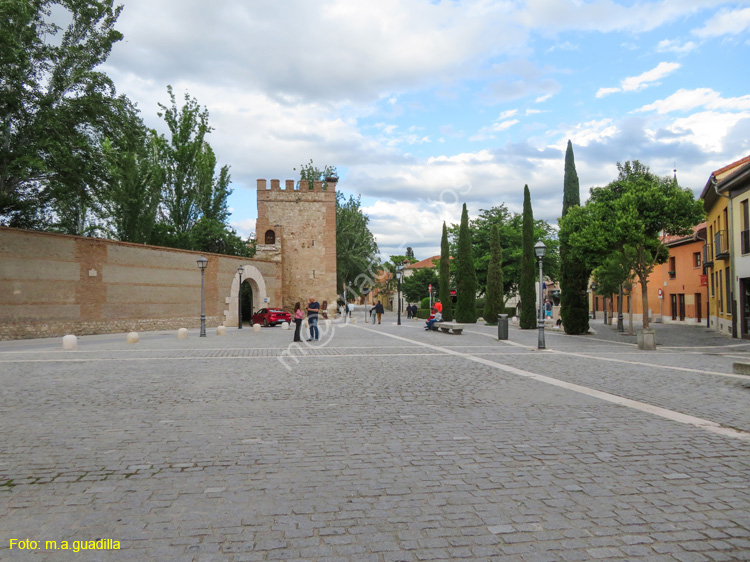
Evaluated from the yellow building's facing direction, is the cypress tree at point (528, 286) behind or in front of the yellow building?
in front

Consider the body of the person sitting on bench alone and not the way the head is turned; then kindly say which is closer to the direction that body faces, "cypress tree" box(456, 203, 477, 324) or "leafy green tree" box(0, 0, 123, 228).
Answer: the leafy green tree

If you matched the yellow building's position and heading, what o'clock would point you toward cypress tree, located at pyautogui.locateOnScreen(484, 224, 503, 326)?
The cypress tree is roughly at 1 o'clock from the yellow building.

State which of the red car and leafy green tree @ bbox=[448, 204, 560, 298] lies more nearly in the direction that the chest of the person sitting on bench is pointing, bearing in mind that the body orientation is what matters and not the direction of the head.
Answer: the red car

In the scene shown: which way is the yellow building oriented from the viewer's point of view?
to the viewer's left

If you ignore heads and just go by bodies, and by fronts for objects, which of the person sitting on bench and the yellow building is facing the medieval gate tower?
the yellow building

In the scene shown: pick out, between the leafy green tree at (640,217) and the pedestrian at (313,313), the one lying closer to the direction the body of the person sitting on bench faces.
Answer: the pedestrian

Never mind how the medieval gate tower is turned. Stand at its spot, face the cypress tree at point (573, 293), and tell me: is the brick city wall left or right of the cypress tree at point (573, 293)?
right

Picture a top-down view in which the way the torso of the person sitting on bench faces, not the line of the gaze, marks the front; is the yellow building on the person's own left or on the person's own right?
on the person's own left

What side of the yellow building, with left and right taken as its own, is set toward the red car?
front

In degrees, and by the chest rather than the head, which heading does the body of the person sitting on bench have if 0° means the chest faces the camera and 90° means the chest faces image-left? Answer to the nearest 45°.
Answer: approximately 45°

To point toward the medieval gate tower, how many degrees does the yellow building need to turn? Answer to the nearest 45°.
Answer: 0° — it already faces it

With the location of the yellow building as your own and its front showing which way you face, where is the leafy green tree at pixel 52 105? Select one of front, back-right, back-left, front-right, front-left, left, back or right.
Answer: front-left

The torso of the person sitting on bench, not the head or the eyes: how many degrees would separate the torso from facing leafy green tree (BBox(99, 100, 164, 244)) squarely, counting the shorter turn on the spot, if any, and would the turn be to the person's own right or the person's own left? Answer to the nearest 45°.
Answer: approximately 45° to the person's own right

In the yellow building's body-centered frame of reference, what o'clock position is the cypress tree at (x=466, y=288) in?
The cypress tree is roughly at 1 o'clock from the yellow building.
